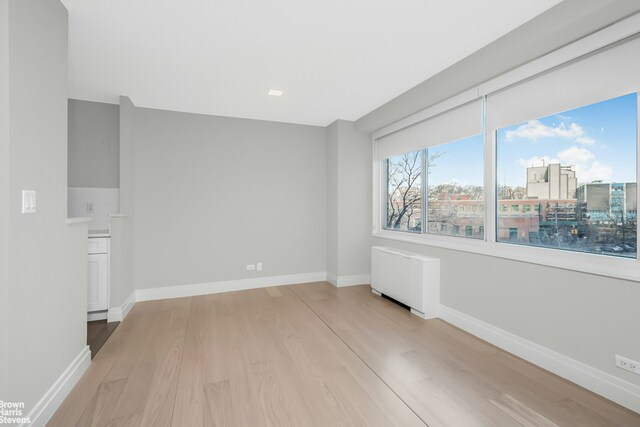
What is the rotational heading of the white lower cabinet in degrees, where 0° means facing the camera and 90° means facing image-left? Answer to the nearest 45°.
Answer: approximately 0°

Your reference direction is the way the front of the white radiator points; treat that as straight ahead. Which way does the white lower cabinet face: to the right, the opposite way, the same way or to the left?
to the left

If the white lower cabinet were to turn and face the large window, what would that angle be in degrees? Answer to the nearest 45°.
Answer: approximately 45° to its left

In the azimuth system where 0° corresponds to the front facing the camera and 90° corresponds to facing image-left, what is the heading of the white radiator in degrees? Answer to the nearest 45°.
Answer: approximately 45°
